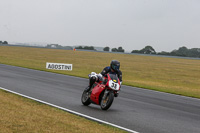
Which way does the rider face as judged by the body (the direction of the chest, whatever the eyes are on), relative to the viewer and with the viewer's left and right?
facing the viewer and to the right of the viewer
